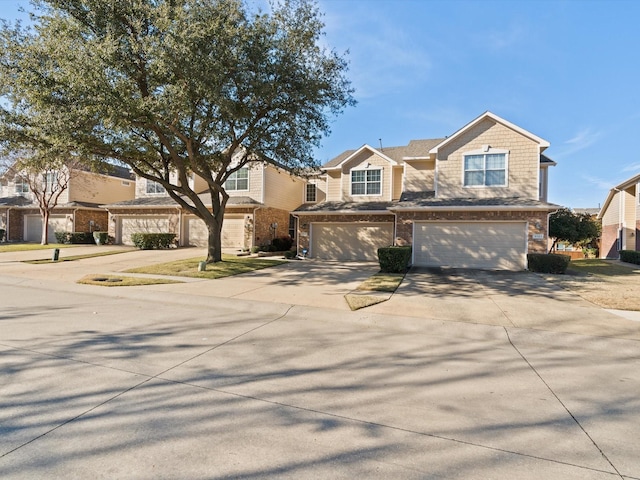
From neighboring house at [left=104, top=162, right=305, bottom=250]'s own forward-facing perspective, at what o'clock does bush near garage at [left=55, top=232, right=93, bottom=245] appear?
The bush near garage is roughly at 4 o'clock from the neighboring house.

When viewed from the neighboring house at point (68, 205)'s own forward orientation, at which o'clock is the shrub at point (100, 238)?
The shrub is roughly at 10 o'clock from the neighboring house.

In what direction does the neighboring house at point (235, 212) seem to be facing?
toward the camera

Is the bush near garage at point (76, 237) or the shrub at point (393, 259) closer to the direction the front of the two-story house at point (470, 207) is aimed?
the shrub

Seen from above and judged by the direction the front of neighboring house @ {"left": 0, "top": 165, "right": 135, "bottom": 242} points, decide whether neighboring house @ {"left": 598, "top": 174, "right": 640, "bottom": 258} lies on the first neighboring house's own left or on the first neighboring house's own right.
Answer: on the first neighboring house's own left

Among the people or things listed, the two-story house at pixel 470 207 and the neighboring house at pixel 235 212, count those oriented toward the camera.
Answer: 2

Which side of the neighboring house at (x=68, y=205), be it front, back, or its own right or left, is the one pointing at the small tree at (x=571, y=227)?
left

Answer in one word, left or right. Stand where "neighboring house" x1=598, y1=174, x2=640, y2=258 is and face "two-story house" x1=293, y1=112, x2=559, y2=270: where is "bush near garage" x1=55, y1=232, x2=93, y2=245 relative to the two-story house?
right

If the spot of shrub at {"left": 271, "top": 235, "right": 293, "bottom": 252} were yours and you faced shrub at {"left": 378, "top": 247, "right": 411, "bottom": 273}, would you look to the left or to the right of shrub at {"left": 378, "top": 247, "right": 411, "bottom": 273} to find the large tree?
right

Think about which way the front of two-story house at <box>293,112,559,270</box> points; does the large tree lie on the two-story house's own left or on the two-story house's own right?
on the two-story house's own right

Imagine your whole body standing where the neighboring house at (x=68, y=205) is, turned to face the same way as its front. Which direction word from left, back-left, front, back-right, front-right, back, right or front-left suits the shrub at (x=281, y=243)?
left
